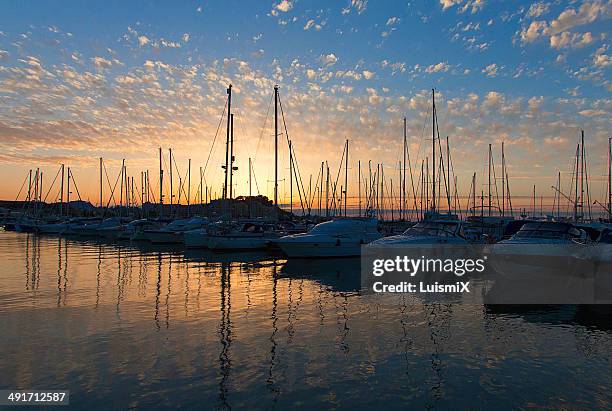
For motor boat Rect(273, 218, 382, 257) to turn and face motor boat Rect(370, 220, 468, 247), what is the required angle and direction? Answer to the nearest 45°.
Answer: approximately 135° to its left

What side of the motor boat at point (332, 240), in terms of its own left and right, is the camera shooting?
left

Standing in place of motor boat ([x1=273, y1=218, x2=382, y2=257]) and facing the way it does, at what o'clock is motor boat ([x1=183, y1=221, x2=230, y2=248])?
motor boat ([x1=183, y1=221, x2=230, y2=248]) is roughly at 1 o'clock from motor boat ([x1=273, y1=218, x2=382, y2=257]).

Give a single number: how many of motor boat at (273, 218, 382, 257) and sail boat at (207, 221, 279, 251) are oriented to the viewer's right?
0

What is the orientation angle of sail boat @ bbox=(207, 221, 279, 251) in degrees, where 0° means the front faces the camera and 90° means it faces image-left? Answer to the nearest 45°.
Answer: approximately 45°

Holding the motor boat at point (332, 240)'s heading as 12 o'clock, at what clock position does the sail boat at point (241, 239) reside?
the sail boat at point (241, 239) is roughly at 1 o'clock from the motor boat at point (332, 240).
